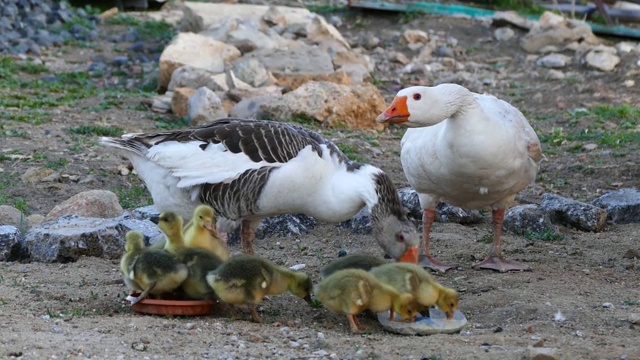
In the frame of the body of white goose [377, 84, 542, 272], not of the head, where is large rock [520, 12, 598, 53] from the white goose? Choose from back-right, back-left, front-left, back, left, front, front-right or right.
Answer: back-right

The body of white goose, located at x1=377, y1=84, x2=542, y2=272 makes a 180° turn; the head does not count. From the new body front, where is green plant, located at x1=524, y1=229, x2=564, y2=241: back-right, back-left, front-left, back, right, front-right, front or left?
front

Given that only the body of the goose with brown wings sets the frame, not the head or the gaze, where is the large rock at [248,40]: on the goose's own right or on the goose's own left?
on the goose's own left

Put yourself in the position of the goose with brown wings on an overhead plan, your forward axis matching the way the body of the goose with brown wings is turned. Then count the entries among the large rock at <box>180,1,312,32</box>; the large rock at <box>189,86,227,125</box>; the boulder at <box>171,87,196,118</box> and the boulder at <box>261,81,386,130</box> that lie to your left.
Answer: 4

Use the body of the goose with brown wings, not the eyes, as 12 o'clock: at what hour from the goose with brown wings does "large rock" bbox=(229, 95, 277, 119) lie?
The large rock is roughly at 9 o'clock from the goose with brown wings.

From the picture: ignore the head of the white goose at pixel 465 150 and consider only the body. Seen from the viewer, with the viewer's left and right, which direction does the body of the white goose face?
facing the viewer and to the left of the viewer

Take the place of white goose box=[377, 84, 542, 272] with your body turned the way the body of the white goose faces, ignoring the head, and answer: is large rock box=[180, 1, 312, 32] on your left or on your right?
on your right

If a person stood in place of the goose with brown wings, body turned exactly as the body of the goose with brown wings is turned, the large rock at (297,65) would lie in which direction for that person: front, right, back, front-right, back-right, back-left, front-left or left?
left

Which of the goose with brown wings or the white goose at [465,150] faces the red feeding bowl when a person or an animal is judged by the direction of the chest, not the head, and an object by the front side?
the white goose

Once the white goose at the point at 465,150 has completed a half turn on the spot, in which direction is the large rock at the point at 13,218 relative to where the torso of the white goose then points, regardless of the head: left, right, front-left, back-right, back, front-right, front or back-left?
back-left

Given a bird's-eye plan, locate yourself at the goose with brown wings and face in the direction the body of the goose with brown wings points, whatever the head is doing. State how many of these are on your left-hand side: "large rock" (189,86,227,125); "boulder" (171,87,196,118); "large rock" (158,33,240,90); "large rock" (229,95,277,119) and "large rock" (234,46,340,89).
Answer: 5

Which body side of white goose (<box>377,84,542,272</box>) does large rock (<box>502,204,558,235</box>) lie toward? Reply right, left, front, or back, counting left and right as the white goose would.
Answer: back

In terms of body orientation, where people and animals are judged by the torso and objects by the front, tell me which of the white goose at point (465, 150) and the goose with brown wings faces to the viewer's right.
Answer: the goose with brown wings

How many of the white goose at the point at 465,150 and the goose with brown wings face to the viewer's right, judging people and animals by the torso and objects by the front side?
1

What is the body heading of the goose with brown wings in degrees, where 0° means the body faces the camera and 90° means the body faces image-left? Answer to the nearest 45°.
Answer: approximately 270°

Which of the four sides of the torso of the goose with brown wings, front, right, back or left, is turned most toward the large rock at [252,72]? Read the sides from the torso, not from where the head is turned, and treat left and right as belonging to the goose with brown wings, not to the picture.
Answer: left
